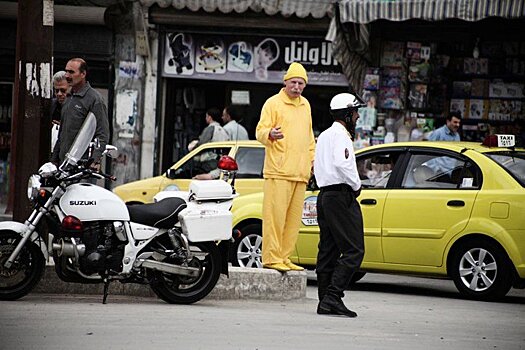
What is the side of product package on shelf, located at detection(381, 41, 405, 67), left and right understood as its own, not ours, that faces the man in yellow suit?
front

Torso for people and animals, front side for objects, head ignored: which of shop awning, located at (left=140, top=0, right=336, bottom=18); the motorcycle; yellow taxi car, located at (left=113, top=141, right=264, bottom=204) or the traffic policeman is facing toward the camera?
the shop awning

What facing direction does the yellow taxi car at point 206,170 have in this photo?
to the viewer's left

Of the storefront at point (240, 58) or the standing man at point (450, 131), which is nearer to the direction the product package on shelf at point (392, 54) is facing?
the standing man

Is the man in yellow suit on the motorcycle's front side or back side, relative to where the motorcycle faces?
on the back side

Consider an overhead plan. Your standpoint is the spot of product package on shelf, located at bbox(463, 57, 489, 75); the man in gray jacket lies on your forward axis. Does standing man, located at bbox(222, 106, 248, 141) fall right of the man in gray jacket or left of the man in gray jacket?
right

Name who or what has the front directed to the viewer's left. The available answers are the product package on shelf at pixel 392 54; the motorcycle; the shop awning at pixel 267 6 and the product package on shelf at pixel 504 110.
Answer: the motorcycle

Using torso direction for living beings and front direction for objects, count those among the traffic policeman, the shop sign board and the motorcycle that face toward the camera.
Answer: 1

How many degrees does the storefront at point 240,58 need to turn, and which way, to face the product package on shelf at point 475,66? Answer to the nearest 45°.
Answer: approximately 90° to its left

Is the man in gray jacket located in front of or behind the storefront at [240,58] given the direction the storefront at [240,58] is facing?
in front

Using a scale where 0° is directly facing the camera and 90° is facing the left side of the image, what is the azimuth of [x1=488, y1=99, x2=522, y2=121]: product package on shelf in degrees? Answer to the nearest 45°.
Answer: approximately 0°

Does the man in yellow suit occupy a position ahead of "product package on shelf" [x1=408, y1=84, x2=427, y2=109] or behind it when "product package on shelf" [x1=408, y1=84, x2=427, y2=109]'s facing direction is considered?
ahead

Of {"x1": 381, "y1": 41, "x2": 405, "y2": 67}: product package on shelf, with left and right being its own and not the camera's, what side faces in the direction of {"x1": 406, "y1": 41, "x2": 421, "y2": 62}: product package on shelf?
left

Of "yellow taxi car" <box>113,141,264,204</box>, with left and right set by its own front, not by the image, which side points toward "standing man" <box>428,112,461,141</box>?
back

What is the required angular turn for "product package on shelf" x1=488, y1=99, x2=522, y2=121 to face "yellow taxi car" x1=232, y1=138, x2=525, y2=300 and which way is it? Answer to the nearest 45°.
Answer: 0° — it already faces it

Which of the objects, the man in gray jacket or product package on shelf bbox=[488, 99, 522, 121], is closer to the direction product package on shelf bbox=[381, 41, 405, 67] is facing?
the man in gray jacket

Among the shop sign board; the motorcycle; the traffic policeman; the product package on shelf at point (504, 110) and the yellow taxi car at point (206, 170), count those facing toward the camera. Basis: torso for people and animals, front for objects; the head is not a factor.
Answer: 2
